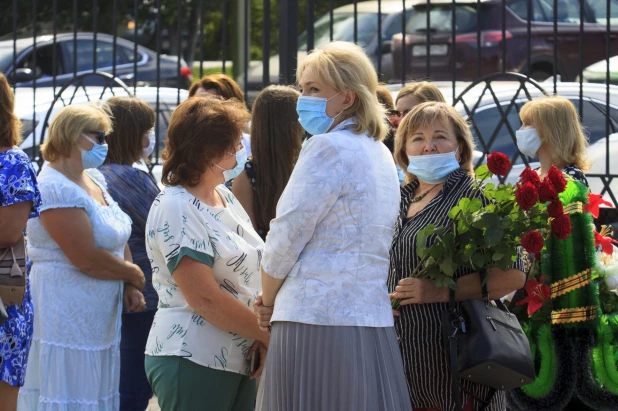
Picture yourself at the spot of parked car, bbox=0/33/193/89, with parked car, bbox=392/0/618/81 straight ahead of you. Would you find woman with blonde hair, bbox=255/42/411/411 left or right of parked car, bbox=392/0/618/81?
right

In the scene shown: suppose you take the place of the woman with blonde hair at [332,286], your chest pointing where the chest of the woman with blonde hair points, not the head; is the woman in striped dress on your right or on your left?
on your right

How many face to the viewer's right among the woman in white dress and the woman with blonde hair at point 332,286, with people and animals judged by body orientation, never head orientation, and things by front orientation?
1

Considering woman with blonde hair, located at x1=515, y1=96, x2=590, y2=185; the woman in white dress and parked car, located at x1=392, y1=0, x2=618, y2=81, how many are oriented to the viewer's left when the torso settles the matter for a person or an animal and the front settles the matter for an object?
1

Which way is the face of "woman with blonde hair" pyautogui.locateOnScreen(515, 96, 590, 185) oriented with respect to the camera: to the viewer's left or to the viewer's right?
to the viewer's left

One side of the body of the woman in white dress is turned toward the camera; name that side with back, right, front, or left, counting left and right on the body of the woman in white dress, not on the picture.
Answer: right

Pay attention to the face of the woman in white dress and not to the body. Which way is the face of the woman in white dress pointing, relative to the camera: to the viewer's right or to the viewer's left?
to the viewer's right

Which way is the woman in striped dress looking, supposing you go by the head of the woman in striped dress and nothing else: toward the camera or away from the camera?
toward the camera

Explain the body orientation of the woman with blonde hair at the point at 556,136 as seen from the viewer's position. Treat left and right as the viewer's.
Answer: facing to the left of the viewer

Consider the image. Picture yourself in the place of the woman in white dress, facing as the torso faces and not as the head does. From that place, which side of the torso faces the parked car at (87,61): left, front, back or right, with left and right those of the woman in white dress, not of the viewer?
left

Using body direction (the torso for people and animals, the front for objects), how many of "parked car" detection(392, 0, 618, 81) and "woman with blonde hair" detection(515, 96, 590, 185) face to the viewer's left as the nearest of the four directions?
1
